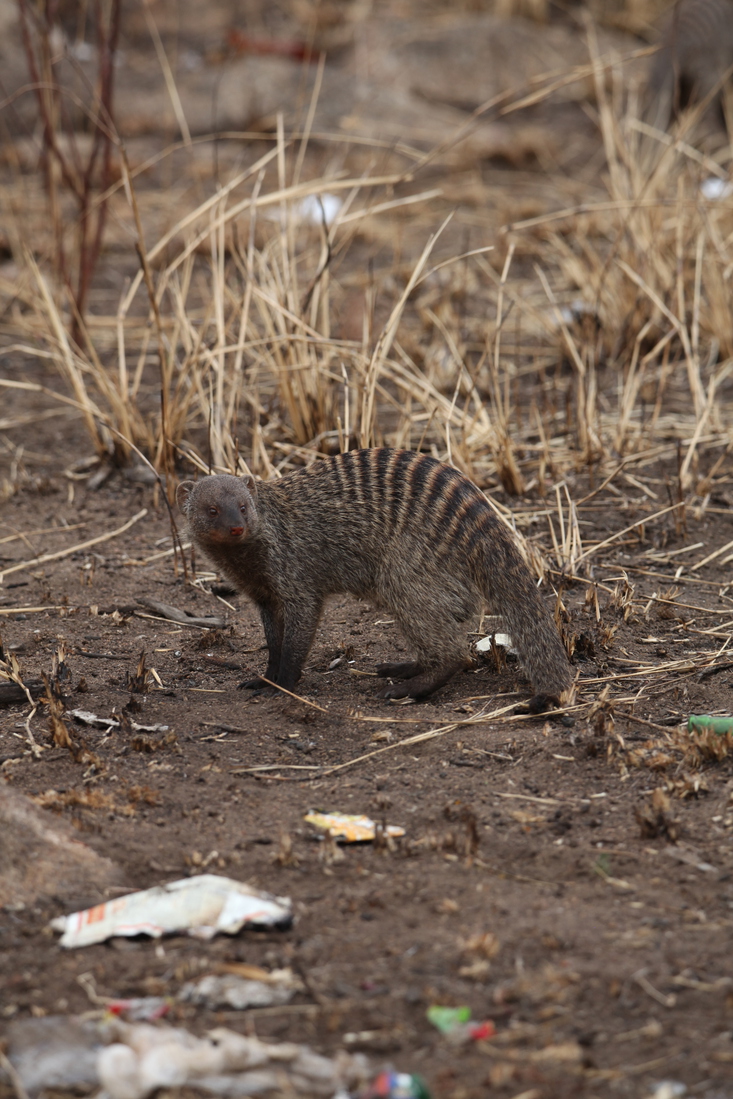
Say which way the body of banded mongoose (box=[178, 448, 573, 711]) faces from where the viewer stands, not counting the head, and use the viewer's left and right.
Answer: facing to the left of the viewer

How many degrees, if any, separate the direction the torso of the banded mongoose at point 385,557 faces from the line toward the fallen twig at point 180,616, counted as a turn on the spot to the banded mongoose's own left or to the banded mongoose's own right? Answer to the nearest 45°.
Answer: approximately 45° to the banded mongoose's own right

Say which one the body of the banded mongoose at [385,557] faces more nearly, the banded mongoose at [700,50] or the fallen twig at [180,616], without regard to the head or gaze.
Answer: the fallen twig

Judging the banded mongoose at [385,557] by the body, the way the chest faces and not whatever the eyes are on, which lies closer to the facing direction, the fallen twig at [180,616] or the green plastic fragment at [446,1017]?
the fallen twig

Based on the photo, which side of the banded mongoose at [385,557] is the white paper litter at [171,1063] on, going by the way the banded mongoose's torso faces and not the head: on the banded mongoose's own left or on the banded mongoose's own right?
on the banded mongoose's own left

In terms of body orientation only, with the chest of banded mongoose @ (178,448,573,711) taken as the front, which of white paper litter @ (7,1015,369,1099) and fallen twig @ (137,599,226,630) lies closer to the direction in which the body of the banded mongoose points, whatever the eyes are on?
the fallen twig

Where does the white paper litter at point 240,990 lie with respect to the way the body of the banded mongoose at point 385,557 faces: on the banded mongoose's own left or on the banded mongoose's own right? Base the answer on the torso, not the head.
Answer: on the banded mongoose's own left

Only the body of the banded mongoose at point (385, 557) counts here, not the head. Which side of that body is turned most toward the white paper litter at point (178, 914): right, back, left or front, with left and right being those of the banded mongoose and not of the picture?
left

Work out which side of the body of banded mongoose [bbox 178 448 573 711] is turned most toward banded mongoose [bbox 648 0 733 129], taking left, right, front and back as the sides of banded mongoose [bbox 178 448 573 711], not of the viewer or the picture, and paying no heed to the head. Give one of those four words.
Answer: right

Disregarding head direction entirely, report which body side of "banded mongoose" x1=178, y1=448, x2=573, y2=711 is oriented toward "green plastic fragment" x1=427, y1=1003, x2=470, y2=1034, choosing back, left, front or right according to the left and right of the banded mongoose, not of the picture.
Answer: left
